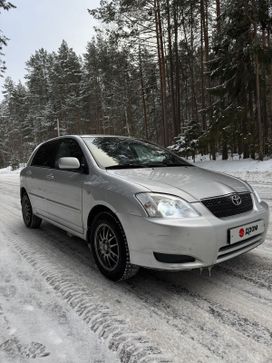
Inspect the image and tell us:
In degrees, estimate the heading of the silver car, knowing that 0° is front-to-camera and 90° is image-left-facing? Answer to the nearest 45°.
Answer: approximately 315°
